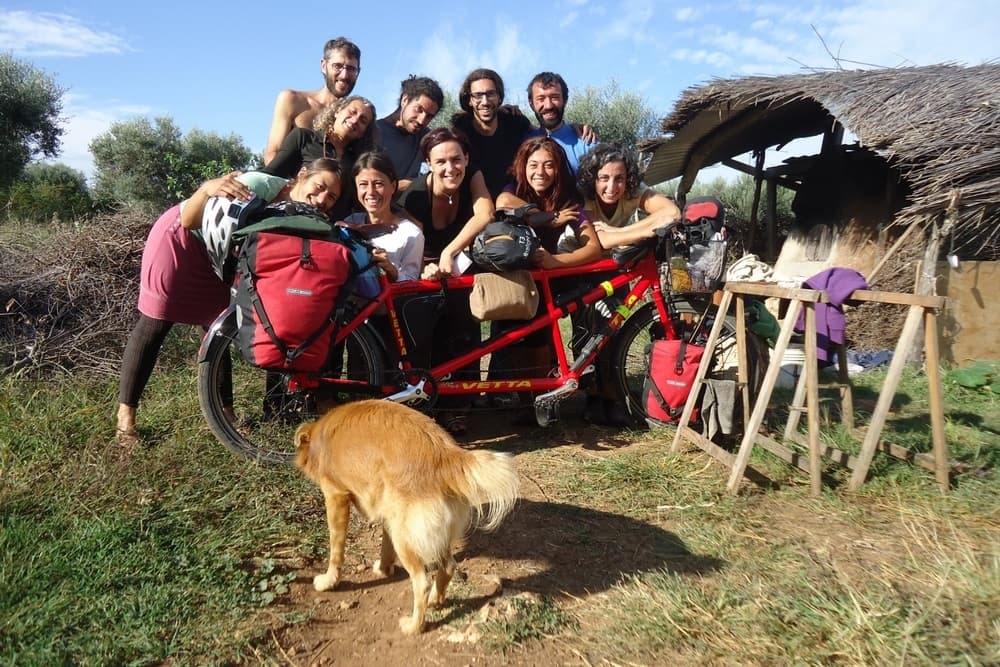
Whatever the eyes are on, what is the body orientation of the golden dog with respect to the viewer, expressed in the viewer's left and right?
facing away from the viewer and to the left of the viewer

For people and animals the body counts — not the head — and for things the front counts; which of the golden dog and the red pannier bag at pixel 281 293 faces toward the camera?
the red pannier bag

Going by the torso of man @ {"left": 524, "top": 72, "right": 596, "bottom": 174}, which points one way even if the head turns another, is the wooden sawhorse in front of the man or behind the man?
in front

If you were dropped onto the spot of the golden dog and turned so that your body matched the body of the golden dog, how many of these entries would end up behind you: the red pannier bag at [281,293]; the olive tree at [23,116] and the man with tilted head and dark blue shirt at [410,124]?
0

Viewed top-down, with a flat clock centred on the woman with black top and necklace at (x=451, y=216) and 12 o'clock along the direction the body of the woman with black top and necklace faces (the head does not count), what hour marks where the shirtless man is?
The shirtless man is roughly at 4 o'clock from the woman with black top and necklace.

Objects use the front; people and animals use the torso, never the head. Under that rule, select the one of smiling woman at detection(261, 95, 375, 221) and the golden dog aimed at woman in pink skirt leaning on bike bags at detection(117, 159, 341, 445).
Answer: the golden dog

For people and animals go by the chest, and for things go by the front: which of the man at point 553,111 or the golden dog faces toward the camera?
the man

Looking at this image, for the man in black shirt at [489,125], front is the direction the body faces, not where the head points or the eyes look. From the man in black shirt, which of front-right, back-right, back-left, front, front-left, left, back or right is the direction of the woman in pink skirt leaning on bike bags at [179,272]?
front-right

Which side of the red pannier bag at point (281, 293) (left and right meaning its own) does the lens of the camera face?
front

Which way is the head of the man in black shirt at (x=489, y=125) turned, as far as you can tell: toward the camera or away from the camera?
toward the camera

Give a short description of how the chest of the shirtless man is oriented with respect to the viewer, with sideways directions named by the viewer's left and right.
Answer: facing the viewer and to the right of the viewer

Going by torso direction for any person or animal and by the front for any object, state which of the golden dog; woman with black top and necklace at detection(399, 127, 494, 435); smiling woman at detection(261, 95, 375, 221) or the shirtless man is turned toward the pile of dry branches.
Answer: the golden dog

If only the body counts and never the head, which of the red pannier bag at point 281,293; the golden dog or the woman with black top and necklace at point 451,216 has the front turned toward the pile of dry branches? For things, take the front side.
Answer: the golden dog

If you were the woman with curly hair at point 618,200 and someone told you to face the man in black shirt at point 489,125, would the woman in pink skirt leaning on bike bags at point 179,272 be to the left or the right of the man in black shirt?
left

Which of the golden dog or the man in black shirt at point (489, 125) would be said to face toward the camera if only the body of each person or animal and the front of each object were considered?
the man in black shirt

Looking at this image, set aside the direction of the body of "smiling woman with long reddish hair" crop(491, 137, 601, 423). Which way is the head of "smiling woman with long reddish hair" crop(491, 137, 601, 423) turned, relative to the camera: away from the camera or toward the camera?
toward the camera

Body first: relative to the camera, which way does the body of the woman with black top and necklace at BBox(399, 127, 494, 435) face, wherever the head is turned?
toward the camera

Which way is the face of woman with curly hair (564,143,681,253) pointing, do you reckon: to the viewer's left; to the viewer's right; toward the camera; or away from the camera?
toward the camera
